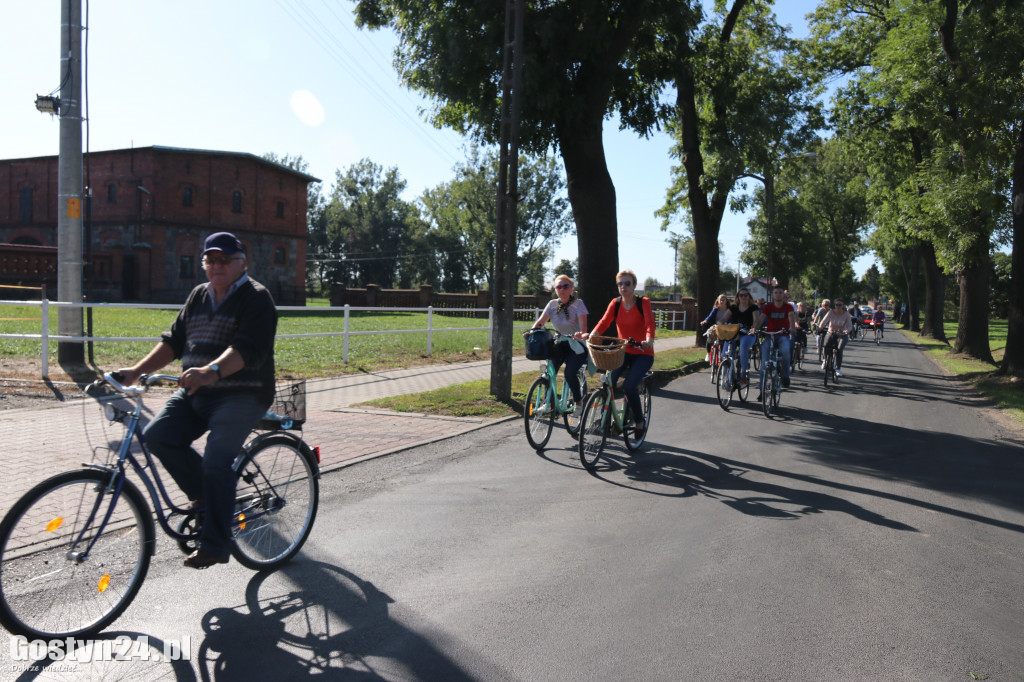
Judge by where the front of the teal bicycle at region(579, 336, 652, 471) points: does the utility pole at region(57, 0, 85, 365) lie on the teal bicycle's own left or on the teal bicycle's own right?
on the teal bicycle's own right

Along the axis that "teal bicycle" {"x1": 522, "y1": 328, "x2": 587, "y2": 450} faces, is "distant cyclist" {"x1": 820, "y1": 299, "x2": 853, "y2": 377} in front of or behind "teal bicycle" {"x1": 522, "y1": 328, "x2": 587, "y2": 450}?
behind

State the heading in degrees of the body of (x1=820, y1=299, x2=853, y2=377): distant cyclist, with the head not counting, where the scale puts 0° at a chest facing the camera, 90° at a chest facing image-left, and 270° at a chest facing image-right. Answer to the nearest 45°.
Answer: approximately 0°

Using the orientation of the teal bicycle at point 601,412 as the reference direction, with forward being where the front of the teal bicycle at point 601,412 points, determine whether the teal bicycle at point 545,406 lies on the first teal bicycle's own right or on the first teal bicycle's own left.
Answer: on the first teal bicycle's own right

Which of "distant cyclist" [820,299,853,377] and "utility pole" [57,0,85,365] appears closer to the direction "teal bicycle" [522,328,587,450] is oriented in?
the utility pole

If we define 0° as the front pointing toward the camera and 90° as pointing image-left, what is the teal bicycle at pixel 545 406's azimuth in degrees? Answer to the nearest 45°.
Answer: approximately 45°

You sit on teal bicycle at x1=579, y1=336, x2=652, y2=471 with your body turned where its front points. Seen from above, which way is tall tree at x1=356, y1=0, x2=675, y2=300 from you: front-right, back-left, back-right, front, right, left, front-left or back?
back-right

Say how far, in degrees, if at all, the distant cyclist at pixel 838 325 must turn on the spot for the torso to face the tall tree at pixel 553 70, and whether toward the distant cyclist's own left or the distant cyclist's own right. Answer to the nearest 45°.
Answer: approximately 45° to the distant cyclist's own right

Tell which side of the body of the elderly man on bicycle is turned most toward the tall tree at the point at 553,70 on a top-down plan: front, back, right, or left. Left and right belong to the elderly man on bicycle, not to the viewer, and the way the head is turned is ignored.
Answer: back

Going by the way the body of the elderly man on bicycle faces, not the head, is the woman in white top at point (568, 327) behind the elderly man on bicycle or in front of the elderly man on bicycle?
behind
